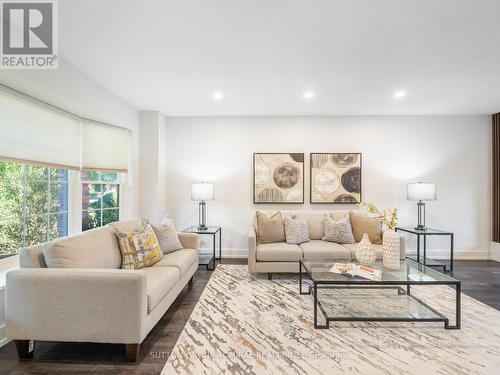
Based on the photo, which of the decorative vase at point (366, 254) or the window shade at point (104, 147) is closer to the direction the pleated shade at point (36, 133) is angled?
the decorative vase

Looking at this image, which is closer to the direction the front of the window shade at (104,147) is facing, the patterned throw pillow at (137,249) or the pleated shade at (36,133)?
the patterned throw pillow

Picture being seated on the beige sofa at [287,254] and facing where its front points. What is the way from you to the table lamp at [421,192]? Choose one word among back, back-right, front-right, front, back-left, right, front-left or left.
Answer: back-left

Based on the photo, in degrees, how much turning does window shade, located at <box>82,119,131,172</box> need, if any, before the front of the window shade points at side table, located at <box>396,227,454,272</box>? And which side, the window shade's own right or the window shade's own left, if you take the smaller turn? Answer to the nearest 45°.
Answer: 0° — it already faces it

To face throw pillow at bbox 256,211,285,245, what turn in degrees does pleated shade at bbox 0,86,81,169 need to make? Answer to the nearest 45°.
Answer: approximately 45° to its left

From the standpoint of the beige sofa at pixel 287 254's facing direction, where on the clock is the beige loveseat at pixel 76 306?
the beige loveseat at pixel 76 306 is roughly at 1 o'clock from the beige sofa at pixel 287 254.

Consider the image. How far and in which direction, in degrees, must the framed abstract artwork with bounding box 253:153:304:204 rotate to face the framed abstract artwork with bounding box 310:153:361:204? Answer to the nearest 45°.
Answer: approximately 90° to its left

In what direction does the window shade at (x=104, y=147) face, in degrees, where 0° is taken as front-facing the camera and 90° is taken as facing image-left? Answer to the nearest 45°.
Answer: approximately 315°

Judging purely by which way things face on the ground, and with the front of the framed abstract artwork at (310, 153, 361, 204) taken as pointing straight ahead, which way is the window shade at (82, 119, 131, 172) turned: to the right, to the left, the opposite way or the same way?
to the left

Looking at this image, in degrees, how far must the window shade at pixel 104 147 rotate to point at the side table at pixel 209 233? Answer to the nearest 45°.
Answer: approximately 45° to its left

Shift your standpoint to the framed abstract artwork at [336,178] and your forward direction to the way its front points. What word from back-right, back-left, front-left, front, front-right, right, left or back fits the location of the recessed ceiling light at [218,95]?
front-right

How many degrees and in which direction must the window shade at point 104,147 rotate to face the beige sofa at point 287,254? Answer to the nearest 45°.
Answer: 0° — it already faces it

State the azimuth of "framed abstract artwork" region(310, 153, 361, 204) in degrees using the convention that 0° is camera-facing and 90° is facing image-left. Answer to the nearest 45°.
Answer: approximately 0°
